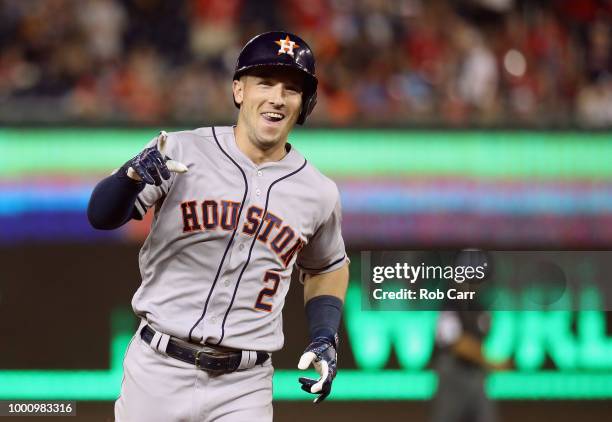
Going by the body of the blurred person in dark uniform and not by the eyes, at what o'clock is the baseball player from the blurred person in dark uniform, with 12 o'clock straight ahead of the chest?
The baseball player is roughly at 2 o'clock from the blurred person in dark uniform.

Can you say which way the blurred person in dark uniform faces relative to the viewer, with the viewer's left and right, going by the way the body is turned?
facing the viewer and to the right of the viewer

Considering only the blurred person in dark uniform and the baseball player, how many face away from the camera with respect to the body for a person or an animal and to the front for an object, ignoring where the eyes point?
0

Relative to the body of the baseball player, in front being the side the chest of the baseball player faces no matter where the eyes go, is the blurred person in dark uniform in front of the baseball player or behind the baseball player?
behind

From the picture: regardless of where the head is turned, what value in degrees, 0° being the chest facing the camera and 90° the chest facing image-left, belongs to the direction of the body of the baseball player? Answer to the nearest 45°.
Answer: approximately 0°
